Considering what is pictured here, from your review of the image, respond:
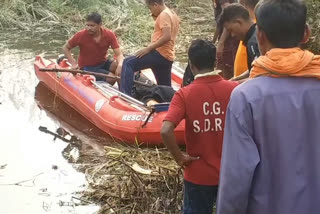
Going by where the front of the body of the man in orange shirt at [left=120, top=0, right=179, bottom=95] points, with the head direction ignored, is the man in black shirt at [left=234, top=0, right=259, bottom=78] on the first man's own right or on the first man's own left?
on the first man's own left

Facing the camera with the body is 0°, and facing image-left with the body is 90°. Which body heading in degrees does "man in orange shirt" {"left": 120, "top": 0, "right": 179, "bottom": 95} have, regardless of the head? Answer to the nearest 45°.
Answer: approximately 90°

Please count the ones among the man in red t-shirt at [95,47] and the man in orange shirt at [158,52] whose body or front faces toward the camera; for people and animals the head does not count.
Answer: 1

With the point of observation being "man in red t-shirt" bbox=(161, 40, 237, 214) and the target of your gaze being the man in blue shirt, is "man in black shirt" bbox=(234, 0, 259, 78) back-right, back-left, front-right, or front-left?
back-left

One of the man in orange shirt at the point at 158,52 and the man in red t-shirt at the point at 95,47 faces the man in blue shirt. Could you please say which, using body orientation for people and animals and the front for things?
the man in red t-shirt

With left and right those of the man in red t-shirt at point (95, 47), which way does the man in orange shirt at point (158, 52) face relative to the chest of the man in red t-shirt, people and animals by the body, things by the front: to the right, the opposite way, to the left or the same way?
to the right

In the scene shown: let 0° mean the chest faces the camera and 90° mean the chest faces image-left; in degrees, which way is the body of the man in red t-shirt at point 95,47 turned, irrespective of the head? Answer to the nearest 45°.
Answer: approximately 0°

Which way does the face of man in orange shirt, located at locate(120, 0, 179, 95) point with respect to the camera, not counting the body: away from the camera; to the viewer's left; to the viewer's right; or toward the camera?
to the viewer's left

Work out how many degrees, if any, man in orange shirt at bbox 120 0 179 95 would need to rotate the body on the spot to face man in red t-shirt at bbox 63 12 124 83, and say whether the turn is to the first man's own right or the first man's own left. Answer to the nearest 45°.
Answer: approximately 45° to the first man's own right

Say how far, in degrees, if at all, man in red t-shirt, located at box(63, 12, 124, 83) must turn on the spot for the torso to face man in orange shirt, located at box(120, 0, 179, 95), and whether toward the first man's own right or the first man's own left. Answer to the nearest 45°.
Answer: approximately 45° to the first man's own left
